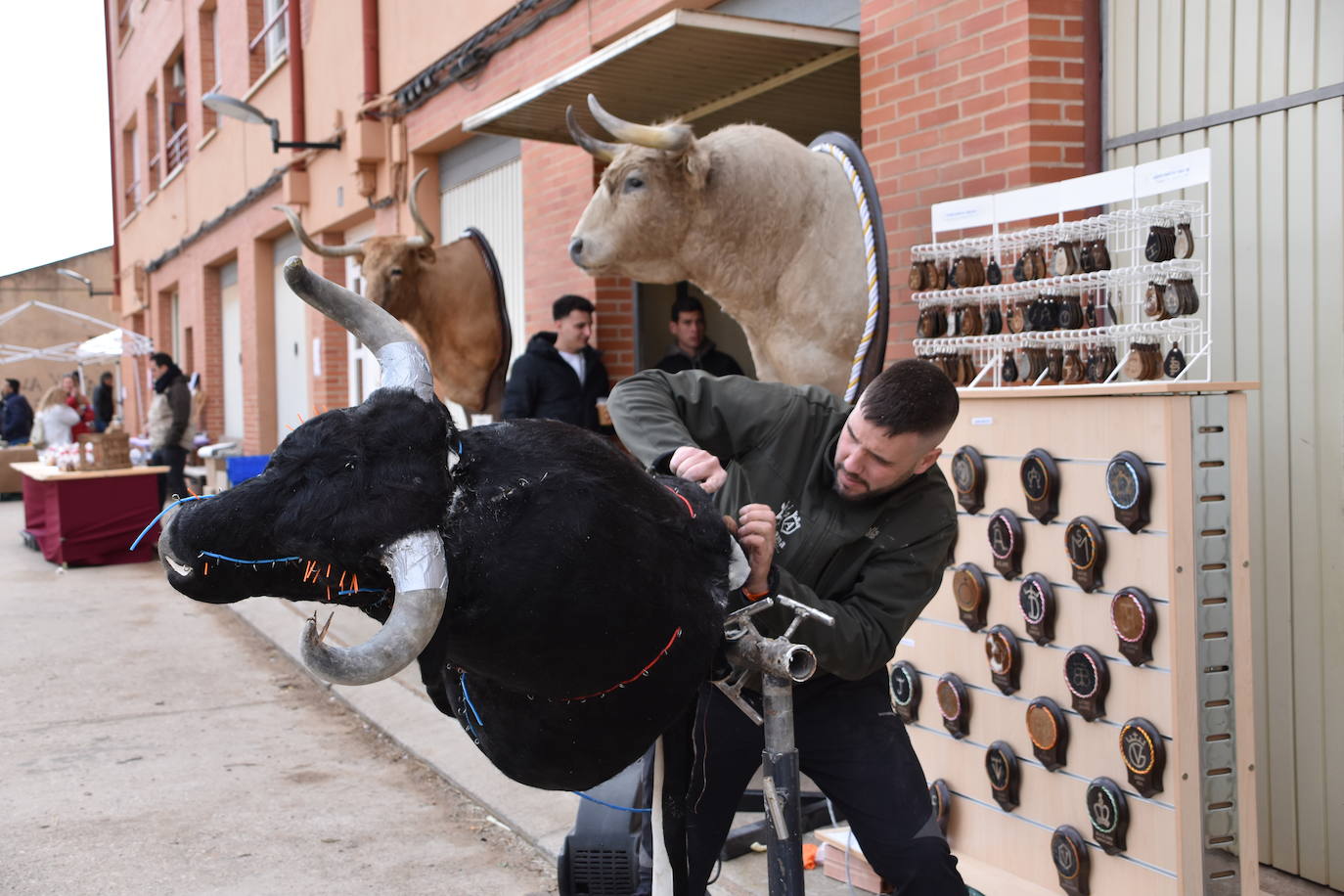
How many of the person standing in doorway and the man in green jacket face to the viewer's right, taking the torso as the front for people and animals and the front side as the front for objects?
0

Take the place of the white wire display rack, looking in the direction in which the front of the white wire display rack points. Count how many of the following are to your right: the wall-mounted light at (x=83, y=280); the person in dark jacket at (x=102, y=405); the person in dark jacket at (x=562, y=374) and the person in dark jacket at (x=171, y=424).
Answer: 4

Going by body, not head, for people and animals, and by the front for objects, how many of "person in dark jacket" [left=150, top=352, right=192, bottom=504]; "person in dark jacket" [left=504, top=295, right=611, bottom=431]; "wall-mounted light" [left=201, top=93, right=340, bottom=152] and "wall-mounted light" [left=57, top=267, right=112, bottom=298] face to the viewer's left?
3

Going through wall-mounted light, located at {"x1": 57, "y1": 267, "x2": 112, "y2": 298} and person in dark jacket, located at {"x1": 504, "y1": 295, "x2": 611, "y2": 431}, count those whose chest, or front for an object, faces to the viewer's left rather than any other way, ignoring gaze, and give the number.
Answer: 1

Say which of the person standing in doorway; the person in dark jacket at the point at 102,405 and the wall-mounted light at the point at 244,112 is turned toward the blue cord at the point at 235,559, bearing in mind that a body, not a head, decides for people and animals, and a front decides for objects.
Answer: the person standing in doorway

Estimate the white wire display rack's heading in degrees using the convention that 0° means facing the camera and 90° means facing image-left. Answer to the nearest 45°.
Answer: approximately 45°

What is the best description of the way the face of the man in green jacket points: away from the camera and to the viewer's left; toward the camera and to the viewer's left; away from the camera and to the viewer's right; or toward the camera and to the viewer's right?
toward the camera and to the viewer's left

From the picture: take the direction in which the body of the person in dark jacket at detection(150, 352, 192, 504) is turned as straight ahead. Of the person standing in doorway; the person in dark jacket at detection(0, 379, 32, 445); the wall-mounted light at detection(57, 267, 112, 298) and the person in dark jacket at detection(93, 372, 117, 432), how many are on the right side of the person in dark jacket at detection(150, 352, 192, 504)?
3

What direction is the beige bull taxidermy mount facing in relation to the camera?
to the viewer's left

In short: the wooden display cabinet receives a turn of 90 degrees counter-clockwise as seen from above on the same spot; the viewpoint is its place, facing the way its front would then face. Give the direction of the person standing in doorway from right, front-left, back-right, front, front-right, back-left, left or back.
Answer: back

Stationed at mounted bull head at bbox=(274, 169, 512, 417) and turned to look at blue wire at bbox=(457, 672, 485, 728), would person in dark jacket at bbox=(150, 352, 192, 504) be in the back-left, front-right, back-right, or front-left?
back-right
